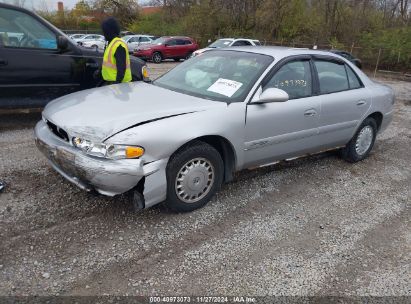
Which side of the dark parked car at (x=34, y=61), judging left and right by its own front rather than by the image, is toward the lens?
right

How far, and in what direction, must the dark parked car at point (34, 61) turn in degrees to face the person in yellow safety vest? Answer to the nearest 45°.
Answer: approximately 45° to its right

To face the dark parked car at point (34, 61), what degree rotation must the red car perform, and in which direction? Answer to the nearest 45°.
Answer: approximately 45° to its left

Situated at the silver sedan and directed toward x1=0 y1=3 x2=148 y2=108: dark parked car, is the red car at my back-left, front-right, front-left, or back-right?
front-right

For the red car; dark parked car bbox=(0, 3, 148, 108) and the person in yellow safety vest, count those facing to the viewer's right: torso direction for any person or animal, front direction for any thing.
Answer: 1

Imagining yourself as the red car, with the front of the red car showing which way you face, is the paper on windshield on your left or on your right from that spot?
on your left

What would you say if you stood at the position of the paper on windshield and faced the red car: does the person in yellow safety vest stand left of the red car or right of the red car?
left

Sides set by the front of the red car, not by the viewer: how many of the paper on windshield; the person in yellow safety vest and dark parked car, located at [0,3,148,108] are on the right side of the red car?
0

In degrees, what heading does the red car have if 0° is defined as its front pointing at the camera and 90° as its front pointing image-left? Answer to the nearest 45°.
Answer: approximately 45°

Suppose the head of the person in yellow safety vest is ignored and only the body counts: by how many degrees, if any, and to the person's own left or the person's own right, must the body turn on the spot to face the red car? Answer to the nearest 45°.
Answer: approximately 90° to the person's own right

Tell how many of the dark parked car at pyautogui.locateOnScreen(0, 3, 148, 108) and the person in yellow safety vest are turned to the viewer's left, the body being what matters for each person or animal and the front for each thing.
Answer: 1

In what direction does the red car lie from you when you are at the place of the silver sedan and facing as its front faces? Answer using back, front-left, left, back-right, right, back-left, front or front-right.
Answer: back-right

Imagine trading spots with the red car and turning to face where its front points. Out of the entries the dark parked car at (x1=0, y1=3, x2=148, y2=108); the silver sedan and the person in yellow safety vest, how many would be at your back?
0

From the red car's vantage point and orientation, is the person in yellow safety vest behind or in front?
in front
